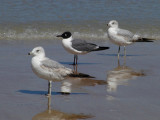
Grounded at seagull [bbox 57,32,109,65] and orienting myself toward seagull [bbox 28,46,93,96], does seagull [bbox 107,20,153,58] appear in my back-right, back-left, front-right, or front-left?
back-left

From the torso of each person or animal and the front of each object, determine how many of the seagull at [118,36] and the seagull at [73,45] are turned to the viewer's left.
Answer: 2

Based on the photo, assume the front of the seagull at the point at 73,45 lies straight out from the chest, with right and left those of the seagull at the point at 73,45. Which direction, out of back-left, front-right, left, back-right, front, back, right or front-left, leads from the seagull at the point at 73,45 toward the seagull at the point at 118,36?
back-right

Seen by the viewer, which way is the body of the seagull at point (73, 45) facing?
to the viewer's left

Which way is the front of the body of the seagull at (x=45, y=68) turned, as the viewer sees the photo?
to the viewer's left

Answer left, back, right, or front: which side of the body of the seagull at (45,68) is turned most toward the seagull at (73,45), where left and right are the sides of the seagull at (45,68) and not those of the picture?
right

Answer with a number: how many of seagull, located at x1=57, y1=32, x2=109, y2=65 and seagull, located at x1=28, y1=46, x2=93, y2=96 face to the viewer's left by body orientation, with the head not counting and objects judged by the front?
2

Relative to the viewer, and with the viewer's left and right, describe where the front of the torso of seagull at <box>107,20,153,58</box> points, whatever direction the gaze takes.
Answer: facing to the left of the viewer

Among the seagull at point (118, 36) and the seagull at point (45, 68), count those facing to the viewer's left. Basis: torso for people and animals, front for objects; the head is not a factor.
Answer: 2

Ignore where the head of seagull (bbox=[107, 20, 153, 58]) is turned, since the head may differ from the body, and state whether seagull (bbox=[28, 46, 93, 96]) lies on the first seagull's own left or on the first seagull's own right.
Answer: on the first seagull's own left
